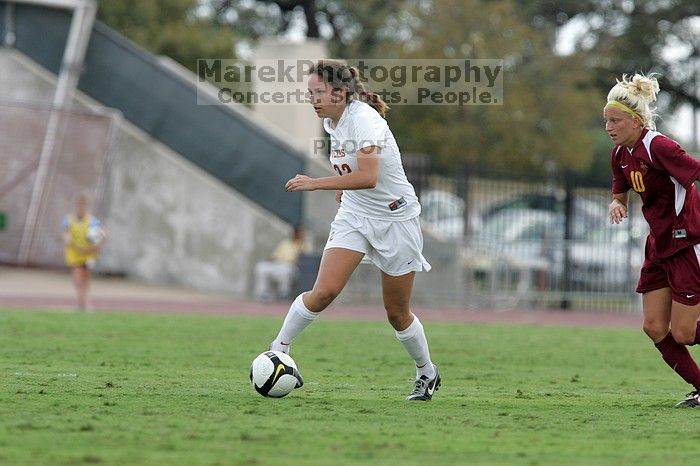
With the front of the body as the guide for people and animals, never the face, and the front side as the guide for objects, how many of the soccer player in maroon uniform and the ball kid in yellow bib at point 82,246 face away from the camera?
0

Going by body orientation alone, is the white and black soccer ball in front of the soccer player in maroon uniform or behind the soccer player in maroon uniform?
in front

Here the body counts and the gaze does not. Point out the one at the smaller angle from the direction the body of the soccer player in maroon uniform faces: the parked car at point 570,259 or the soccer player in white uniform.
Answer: the soccer player in white uniform

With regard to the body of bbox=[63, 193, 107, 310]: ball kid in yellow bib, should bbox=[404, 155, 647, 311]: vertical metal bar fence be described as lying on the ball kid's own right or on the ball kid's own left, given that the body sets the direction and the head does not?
on the ball kid's own left

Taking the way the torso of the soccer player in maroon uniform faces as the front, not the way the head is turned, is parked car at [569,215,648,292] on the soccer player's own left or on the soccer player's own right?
on the soccer player's own right

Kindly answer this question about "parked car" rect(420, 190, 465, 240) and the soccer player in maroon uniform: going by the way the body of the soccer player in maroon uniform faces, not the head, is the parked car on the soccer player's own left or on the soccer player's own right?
on the soccer player's own right

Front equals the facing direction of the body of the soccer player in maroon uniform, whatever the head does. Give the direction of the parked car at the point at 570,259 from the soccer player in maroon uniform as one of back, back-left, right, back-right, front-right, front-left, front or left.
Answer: back-right

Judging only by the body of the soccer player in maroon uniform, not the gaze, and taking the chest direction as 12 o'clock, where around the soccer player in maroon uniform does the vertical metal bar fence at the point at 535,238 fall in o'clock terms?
The vertical metal bar fence is roughly at 4 o'clock from the soccer player in maroon uniform.

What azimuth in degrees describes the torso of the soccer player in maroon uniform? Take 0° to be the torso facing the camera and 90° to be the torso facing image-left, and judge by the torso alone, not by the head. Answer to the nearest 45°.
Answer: approximately 45°

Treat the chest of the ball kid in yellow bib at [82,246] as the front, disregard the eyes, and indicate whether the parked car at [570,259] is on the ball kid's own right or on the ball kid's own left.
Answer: on the ball kid's own left

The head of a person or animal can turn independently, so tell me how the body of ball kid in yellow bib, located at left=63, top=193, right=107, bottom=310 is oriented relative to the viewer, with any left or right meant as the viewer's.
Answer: facing the viewer

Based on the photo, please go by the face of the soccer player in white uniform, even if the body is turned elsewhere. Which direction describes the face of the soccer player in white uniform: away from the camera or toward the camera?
toward the camera

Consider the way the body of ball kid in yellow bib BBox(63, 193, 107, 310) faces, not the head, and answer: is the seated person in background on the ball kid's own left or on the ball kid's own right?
on the ball kid's own left

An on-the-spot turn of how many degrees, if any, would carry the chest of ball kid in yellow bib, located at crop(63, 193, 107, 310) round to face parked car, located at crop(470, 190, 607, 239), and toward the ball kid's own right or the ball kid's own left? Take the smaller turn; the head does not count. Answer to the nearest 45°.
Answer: approximately 90° to the ball kid's own left
